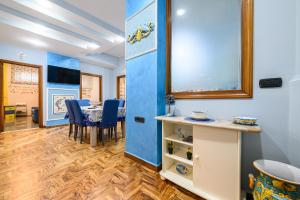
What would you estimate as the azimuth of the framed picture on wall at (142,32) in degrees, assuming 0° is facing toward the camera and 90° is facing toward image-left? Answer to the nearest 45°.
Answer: approximately 45°

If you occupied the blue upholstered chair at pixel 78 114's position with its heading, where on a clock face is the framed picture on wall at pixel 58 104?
The framed picture on wall is roughly at 10 o'clock from the blue upholstered chair.

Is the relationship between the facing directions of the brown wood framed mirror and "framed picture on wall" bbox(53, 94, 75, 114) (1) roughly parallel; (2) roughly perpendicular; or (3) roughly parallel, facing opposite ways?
roughly perpendicular

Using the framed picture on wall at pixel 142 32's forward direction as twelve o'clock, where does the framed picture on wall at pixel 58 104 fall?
the framed picture on wall at pixel 58 104 is roughly at 3 o'clock from the framed picture on wall at pixel 142 32.

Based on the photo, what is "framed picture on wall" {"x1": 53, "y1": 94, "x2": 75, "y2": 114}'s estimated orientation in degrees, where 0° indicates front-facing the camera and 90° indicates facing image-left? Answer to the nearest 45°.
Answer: approximately 315°

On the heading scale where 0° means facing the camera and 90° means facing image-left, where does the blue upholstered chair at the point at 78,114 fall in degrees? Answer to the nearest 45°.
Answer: approximately 225°
